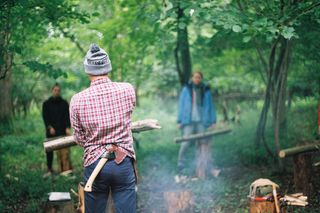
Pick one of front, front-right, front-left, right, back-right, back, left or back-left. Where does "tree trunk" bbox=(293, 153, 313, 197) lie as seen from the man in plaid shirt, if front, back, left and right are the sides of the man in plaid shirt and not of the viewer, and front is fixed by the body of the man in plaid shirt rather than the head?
front-right

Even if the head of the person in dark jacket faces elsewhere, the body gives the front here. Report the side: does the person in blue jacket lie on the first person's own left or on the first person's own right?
on the first person's own left

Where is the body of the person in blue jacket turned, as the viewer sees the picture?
toward the camera

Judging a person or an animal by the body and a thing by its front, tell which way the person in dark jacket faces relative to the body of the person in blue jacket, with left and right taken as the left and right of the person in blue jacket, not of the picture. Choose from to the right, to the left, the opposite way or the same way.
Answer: the same way

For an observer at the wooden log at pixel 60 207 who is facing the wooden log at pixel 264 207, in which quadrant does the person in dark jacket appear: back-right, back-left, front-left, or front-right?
back-left

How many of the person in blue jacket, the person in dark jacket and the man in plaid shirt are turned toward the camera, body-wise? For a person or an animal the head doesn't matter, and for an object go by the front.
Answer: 2

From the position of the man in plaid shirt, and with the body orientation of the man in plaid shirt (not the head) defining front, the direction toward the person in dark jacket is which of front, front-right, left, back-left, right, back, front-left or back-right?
front

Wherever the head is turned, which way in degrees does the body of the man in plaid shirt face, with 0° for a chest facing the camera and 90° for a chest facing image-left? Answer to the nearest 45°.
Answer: approximately 180°

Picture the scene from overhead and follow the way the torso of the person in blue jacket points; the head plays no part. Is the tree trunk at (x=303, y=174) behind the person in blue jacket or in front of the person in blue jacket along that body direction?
in front

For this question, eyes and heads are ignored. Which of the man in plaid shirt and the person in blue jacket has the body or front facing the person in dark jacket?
the man in plaid shirt

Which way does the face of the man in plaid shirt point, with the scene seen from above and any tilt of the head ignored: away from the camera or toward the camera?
away from the camera

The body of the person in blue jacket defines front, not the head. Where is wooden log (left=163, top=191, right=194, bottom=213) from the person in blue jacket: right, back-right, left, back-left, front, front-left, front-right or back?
front

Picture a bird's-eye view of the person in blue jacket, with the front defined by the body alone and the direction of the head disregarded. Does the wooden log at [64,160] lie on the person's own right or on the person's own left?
on the person's own right
